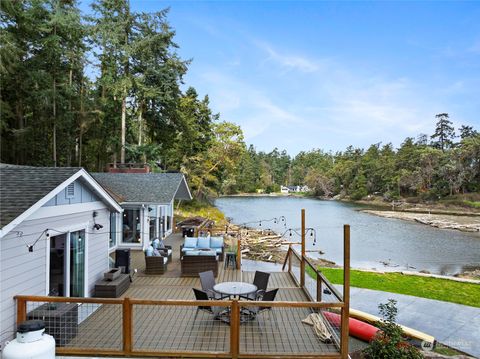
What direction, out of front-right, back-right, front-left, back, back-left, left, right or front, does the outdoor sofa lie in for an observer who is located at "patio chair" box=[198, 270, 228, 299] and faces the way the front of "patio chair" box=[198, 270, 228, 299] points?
back-left

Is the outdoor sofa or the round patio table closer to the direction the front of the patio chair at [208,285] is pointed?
the round patio table

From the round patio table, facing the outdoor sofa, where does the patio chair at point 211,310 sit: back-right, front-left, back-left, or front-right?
back-left

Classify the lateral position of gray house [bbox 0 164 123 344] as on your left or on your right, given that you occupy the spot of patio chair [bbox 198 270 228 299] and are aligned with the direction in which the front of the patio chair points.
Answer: on your right

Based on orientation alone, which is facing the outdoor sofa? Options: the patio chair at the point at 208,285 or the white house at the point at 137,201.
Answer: the white house

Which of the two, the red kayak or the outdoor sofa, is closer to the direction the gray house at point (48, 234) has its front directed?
the red kayak

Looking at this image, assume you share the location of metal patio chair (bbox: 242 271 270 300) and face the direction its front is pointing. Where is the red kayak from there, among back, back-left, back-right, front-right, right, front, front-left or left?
back-left

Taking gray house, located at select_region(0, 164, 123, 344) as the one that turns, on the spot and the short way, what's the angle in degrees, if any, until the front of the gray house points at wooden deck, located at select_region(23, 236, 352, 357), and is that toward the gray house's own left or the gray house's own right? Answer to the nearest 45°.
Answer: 0° — it already faces it

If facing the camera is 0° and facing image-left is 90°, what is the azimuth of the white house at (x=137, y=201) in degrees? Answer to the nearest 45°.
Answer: approximately 315°

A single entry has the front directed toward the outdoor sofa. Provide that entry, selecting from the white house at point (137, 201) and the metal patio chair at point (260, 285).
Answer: the white house

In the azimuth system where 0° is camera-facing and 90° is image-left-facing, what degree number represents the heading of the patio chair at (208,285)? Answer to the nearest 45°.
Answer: approximately 315°

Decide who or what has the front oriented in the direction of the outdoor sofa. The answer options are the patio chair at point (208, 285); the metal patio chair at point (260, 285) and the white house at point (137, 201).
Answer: the white house
